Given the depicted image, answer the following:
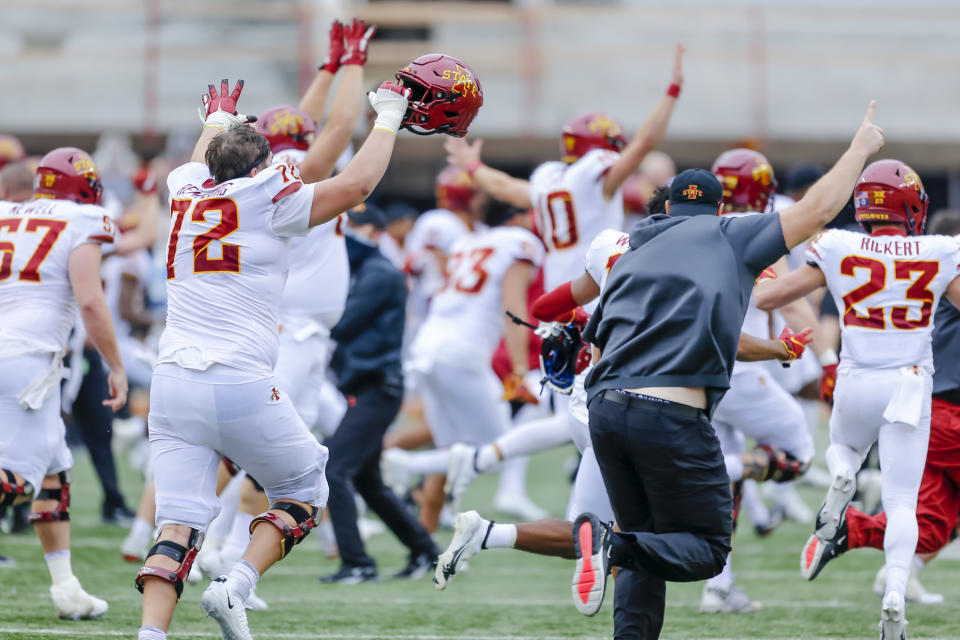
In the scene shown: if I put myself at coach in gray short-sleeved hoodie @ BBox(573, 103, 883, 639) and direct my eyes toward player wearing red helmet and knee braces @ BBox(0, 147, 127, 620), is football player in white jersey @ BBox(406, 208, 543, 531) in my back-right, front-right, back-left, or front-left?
front-right

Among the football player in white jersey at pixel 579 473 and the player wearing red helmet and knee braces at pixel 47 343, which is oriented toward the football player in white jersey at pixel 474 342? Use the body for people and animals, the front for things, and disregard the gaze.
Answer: the player wearing red helmet and knee braces

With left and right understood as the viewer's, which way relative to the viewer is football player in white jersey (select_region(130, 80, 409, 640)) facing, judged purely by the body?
facing away from the viewer and to the right of the viewer

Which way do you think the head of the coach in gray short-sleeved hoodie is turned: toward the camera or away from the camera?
away from the camera

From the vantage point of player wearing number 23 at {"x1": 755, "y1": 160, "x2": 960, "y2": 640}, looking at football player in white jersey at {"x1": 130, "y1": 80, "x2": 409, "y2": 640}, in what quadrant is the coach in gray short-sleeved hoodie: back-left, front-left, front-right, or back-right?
front-left

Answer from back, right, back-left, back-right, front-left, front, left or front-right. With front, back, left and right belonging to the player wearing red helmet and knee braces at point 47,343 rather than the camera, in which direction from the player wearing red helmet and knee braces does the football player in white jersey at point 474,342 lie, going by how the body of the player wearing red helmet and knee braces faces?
front

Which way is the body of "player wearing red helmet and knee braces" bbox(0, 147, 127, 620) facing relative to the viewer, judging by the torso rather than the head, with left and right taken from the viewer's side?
facing away from the viewer and to the right of the viewer

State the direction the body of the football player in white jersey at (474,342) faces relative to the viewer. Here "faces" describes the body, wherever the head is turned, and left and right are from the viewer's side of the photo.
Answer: facing away from the viewer and to the right of the viewer

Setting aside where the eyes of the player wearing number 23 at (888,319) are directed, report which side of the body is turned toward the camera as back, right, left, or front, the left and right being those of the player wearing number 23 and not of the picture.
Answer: back

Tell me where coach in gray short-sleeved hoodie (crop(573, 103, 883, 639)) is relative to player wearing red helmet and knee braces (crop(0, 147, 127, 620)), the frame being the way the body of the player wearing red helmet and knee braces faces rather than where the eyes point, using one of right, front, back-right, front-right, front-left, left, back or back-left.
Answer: right

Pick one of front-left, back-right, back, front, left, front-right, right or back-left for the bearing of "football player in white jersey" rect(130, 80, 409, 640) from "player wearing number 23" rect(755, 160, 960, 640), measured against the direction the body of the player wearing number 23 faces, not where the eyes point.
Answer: back-left
